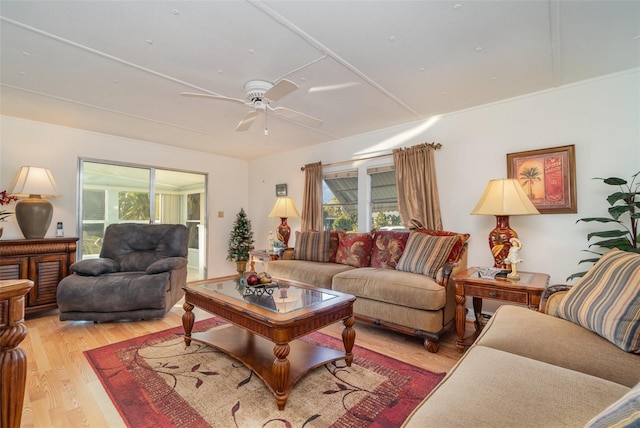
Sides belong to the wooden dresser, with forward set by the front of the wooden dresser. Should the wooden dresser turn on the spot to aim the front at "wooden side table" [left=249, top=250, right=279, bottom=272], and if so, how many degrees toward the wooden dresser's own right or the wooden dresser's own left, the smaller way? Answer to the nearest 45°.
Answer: approximately 45° to the wooden dresser's own left

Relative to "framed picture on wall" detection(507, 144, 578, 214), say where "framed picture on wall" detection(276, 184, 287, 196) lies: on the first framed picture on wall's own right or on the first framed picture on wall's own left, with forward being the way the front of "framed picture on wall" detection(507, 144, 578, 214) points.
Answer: on the first framed picture on wall's own right

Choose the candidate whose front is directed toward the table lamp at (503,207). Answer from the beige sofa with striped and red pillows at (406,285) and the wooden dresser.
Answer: the wooden dresser

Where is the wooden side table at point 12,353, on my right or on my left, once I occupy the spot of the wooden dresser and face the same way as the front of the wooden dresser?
on my right

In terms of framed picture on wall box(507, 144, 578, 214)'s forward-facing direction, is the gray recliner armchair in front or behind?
in front

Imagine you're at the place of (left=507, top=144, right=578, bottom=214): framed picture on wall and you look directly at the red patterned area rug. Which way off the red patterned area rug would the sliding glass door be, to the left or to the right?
right

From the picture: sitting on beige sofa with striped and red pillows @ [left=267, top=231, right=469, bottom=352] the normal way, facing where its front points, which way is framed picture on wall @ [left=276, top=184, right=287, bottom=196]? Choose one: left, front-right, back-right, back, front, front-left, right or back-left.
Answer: right

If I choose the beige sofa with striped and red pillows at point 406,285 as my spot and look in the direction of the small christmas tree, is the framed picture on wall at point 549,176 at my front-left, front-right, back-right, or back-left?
back-right

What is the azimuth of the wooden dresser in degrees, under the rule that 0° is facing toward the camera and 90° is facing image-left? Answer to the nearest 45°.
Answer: approximately 315°

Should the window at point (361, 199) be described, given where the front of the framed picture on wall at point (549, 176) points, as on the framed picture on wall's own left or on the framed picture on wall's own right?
on the framed picture on wall's own right

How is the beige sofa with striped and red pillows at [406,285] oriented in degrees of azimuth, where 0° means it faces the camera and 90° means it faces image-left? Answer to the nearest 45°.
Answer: approximately 45°

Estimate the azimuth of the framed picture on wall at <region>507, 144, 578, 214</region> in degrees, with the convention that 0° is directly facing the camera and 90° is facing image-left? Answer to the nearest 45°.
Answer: approximately 45°
